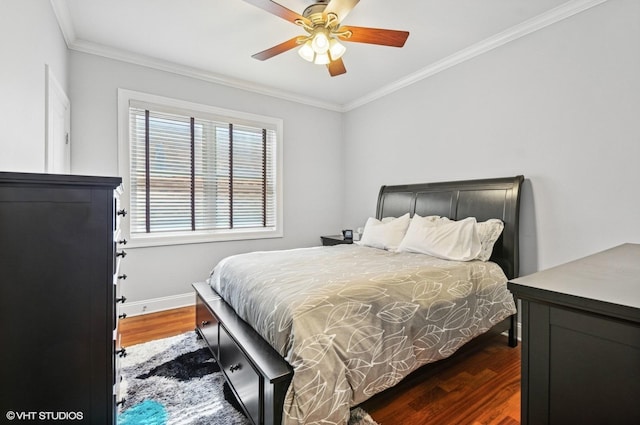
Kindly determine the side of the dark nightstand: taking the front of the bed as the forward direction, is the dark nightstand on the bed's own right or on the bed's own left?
on the bed's own right

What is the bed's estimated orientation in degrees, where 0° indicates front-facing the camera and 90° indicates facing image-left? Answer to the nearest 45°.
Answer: approximately 45°

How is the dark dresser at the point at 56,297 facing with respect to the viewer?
to the viewer's right

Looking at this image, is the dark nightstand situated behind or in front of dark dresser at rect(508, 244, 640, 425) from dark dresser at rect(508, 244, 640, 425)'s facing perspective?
in front

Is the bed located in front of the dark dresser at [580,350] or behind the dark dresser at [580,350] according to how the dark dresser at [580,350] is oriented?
in front

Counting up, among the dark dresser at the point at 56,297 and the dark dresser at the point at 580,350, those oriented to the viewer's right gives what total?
1

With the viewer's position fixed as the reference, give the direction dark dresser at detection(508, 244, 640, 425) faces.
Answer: facing away from the viewer and to the left of the viewer

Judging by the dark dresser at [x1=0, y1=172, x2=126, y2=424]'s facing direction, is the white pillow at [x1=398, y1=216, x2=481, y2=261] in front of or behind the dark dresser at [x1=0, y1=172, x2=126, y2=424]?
in front
